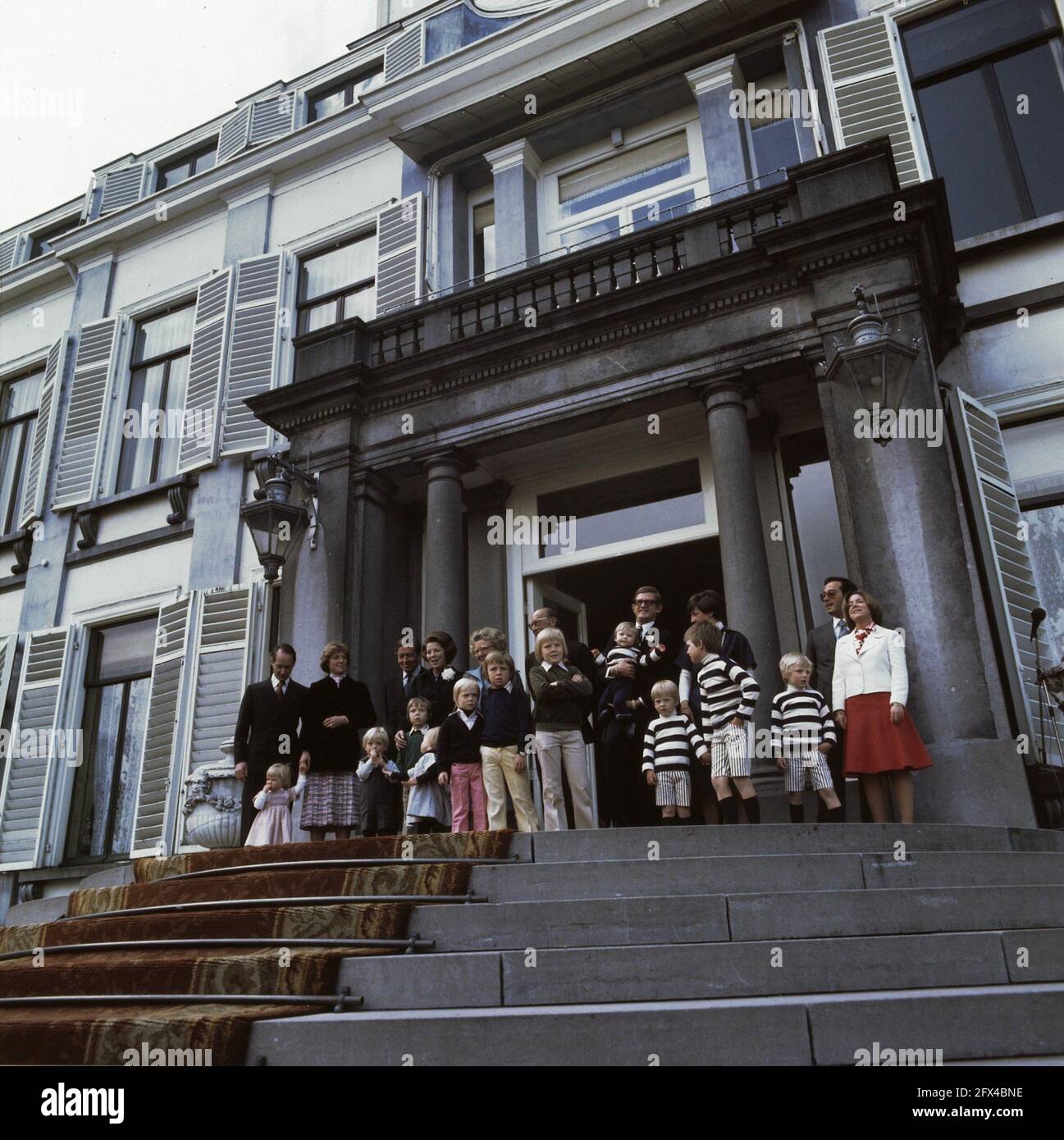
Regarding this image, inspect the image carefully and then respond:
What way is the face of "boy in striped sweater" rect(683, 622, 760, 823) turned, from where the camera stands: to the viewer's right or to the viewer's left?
to the viewer's left

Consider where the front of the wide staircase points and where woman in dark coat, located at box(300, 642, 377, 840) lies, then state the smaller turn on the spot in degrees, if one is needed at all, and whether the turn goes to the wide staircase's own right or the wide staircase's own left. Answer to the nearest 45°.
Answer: approximately 135° to the wide staircase's own right

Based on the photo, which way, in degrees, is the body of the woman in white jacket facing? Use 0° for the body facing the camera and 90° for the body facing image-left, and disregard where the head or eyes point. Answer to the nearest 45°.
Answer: approximately 45°

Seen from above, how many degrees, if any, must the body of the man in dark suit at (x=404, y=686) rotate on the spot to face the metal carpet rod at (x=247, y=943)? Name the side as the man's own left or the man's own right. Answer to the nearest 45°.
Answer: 0° — they already face it

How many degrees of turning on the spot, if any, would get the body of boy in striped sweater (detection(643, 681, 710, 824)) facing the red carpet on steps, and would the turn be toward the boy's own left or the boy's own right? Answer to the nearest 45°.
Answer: approximately 45° to the boy's own right

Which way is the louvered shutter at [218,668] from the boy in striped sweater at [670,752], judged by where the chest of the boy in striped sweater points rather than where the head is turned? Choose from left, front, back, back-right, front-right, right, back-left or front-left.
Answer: back-right

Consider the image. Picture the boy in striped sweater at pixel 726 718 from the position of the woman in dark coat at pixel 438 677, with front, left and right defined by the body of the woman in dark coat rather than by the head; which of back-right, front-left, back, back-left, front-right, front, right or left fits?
front-left

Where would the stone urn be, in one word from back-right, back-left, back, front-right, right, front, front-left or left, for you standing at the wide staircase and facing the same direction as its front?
back-right

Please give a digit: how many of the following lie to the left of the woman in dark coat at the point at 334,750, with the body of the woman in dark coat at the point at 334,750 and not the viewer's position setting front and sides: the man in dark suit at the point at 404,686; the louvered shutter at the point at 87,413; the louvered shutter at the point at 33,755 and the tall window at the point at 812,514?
2

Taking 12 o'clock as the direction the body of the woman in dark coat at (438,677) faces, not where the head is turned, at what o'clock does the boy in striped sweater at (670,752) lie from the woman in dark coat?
The boy in striped sweater is roughly at 10 o'clock from the woman in dark coat.

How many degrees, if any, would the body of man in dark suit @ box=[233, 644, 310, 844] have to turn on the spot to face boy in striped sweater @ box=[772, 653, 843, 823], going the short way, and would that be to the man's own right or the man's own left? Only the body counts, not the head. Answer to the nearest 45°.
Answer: approximately 45° to the man's own left

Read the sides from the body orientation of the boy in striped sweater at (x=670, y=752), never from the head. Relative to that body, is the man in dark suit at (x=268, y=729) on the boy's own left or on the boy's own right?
on the boy's own right

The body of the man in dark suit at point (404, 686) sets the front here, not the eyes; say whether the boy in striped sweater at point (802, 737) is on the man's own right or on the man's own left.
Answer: on the man's own left
